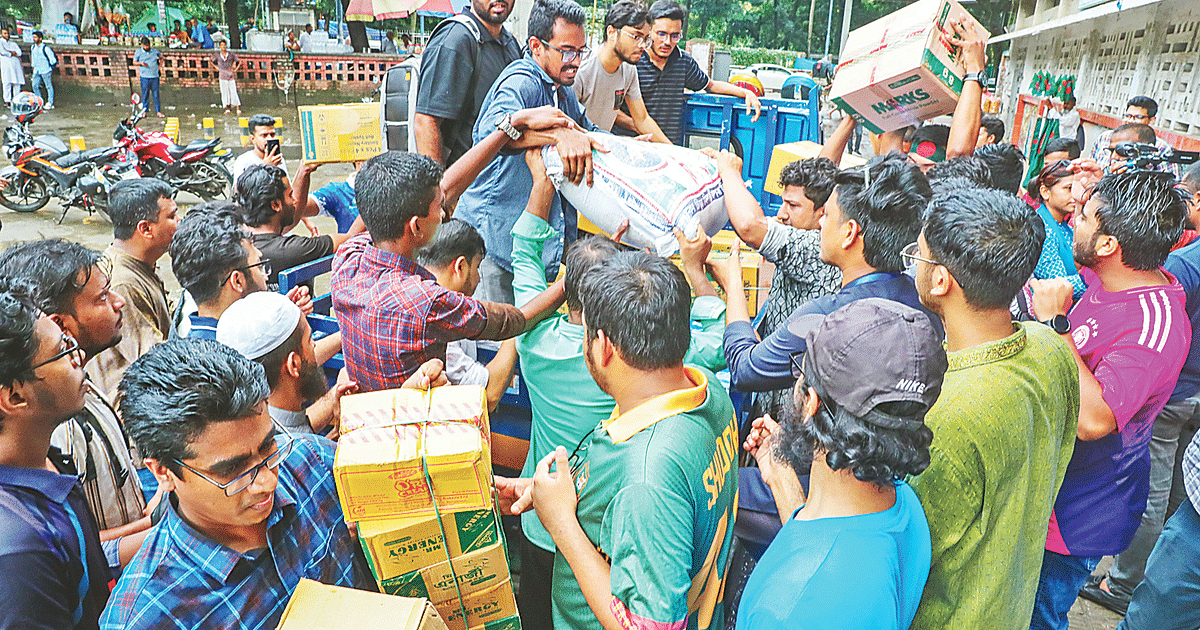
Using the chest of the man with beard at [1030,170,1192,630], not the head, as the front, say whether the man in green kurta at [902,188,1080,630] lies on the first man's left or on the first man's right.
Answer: on the first man's left

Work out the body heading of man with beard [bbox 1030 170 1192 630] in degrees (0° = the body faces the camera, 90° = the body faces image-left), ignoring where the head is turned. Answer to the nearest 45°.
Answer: approximately 90°

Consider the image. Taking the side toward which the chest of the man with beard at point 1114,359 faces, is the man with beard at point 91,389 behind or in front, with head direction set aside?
in front

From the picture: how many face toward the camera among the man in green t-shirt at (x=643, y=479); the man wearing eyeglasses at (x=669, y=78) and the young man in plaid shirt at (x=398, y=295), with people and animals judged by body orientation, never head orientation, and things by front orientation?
1

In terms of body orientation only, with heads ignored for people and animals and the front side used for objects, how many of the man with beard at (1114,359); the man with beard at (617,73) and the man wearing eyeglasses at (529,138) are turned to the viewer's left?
1

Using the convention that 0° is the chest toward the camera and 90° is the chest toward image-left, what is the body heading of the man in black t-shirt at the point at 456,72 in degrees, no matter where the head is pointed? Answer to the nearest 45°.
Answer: approximately 315°

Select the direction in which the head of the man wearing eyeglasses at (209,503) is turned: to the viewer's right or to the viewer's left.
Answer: to the viewer's right

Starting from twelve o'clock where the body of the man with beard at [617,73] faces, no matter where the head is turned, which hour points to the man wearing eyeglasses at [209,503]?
The man wearing eyeglasses is roughly at 2 o'clock from the man with beard.

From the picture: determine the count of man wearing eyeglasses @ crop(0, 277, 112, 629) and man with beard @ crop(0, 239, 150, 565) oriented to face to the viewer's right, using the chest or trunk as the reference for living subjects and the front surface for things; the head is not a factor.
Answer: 2

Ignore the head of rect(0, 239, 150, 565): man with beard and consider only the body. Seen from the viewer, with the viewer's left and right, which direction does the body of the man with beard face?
facing to the right of the viewer

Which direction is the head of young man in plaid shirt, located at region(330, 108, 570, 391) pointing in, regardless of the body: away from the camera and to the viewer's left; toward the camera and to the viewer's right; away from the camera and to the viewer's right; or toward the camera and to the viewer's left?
away from the camera and to the viewer's right

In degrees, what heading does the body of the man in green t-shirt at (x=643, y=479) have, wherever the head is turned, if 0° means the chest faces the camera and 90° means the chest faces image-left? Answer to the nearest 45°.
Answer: approximately 135°

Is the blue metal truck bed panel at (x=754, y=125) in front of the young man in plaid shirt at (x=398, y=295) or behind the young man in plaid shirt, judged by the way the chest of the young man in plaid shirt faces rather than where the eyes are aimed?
in front

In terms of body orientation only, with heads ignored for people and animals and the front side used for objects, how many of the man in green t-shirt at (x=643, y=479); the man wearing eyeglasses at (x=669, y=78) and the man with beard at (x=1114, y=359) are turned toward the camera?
1

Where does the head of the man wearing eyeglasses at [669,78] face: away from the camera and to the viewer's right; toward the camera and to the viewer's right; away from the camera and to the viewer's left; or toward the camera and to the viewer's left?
toward the camera and to the viewer's left

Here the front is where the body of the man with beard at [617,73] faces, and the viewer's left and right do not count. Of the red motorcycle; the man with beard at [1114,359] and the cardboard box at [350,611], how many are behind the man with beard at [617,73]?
1
